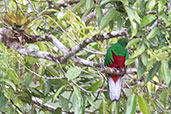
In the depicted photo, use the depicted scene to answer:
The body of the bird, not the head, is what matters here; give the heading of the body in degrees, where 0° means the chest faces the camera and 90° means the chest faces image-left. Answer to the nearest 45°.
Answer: approximately 315°

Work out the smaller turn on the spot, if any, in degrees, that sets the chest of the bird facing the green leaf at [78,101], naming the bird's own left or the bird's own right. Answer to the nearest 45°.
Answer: approximately 90° to the bird's own right

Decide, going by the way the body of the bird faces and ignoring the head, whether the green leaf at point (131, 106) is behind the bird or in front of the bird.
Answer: in front

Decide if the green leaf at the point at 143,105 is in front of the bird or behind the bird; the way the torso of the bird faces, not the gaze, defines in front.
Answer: in front
